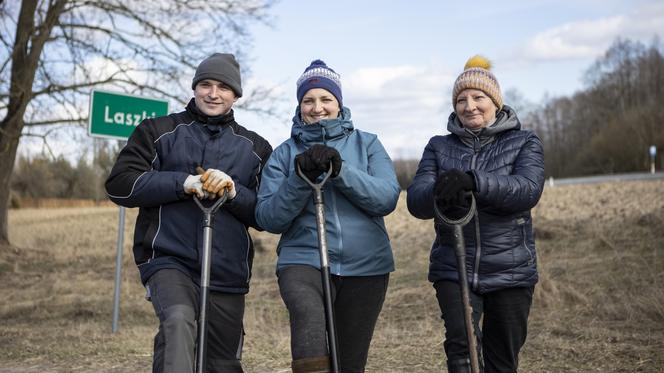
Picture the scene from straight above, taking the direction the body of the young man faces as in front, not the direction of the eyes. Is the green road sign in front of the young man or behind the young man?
behind

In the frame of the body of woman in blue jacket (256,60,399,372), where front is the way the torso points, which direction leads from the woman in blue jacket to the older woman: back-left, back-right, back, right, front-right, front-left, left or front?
left

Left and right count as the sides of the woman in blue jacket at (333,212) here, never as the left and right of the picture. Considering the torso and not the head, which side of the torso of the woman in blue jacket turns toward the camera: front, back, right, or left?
front

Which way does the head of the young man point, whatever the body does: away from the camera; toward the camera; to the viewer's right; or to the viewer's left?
toward the camera

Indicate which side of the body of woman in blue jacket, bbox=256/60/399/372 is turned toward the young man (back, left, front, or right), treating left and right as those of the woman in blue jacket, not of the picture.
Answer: right

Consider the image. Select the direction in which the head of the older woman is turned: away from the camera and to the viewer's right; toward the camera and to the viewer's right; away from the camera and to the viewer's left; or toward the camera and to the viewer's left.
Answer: toward the camera and to the viewer's left

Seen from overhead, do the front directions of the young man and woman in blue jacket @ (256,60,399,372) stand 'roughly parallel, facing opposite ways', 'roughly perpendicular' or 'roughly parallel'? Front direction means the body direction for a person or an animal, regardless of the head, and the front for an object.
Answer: roughly parallel

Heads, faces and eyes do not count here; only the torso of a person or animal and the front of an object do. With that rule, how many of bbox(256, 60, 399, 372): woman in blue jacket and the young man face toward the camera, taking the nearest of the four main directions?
2

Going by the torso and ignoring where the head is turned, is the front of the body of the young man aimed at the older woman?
no

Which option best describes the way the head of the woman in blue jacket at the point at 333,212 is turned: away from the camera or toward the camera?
toward the camera

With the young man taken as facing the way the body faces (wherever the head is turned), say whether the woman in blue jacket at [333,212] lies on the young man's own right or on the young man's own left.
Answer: on the young man's own left
